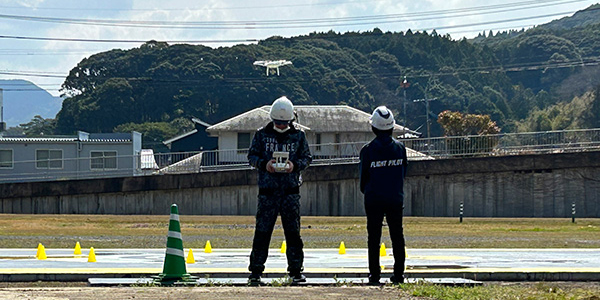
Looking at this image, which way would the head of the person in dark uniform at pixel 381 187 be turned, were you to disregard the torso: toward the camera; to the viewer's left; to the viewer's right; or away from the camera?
away from the camera

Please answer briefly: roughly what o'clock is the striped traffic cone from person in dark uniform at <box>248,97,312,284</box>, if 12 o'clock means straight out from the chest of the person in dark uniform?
The striped traffic cone is roughly at 3 o'clock from the person in dark uniform.

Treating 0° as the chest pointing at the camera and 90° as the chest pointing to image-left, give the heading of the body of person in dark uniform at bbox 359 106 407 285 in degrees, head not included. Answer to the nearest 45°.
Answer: approximately 180°

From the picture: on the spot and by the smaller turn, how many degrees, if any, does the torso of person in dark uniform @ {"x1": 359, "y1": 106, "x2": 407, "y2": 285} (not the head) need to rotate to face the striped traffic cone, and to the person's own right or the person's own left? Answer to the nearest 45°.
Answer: approximately 90° to the person's own left

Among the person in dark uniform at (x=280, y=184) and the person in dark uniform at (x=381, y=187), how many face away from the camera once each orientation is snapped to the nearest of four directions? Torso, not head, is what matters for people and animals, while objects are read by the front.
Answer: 1

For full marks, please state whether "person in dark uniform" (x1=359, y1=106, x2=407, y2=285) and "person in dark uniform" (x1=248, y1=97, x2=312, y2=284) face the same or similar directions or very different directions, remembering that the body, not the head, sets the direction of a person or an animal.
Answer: very different directions

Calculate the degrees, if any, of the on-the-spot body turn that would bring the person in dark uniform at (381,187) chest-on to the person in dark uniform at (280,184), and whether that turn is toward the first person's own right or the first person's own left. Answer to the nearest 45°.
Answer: approximately 90° to the first person's own left

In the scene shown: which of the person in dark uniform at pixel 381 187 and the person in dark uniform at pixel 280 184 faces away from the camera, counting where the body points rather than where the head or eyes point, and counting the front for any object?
the person in dark uniform at pixel 381 187

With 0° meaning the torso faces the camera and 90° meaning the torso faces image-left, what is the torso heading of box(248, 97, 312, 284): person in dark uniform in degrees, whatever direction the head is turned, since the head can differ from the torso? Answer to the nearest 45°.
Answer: approximately 0°

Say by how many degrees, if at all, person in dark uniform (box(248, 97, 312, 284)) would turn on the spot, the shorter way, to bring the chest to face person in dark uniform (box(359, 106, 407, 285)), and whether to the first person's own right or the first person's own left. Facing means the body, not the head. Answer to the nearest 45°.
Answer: approximately 90° to the first person's own left
